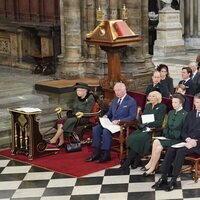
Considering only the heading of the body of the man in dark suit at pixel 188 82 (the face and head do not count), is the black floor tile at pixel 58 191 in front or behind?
in front

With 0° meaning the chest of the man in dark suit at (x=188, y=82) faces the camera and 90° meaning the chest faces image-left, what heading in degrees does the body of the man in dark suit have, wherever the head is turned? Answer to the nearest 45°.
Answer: approximately 45°

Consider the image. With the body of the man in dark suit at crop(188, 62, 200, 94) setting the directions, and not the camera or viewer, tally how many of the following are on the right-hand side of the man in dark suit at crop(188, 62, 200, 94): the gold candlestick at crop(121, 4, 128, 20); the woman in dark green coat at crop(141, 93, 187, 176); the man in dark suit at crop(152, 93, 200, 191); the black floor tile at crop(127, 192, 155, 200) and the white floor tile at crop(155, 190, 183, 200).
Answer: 1

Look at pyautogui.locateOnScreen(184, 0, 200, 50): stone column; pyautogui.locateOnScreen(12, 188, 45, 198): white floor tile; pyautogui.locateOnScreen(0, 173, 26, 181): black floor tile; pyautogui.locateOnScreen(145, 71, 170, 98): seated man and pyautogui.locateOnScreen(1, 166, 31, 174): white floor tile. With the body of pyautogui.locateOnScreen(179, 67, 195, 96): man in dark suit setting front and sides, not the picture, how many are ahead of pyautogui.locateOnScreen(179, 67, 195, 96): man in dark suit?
4

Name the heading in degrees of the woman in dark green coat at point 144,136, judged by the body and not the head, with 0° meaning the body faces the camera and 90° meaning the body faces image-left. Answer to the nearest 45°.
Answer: approximately 45°

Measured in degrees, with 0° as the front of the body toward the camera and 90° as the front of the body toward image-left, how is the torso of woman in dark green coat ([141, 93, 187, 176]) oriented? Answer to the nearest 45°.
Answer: approximately 45°

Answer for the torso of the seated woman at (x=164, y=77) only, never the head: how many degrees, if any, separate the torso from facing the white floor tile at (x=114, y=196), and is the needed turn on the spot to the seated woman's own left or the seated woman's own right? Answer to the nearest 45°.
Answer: approximately 45° to the seated woman's own left

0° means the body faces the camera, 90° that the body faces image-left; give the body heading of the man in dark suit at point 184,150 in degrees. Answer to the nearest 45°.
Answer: approximately 45°

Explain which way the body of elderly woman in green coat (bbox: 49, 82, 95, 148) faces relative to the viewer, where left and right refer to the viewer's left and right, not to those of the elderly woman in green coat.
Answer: facing the viewer and to the left of the viewer

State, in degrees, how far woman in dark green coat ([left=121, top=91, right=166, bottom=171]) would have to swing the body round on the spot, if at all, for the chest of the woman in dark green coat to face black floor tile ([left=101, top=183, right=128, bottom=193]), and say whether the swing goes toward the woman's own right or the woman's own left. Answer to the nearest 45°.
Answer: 0° — they already face it
